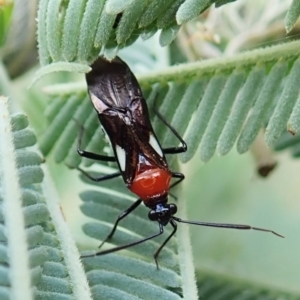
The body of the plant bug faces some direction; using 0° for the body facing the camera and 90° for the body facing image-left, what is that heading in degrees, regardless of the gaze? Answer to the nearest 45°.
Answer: approximately 0°
